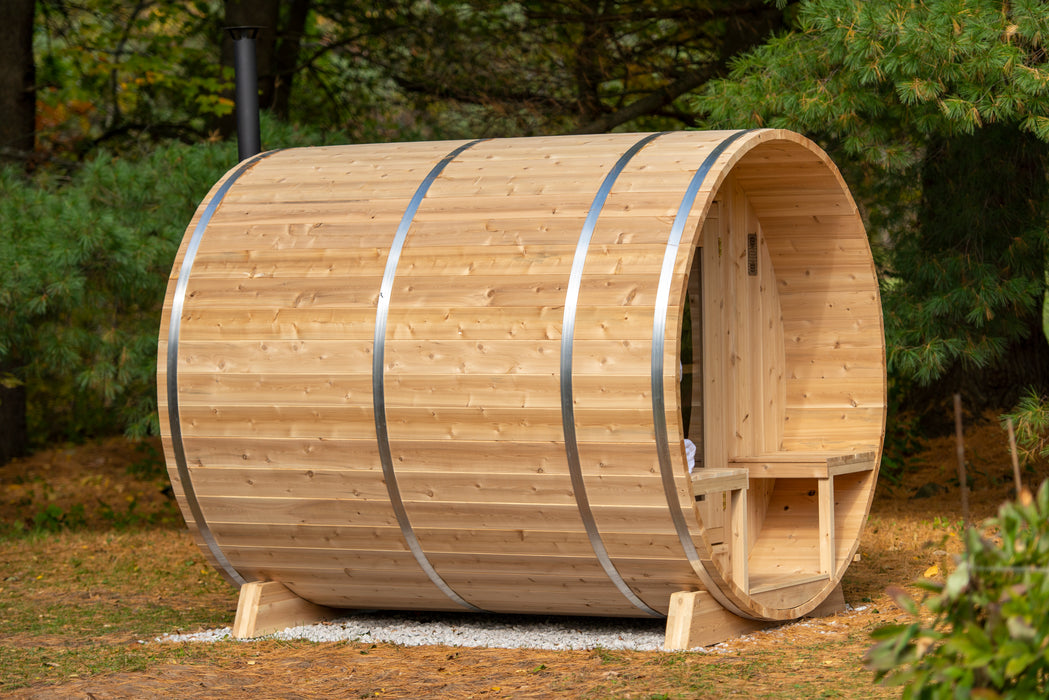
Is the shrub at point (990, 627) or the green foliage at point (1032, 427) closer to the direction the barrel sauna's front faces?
the shrub

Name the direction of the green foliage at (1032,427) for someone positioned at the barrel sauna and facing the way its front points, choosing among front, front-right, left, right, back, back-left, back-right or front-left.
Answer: left

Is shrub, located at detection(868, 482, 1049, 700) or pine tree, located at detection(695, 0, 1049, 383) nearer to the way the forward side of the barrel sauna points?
the shrub

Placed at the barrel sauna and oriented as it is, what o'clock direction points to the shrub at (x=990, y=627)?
The shrub is roughly at 1 o'clock from the barrel sauna.

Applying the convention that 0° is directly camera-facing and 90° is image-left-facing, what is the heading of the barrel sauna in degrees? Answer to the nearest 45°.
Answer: approximately 315°

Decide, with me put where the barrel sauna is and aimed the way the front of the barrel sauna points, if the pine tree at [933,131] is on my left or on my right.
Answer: on my left
